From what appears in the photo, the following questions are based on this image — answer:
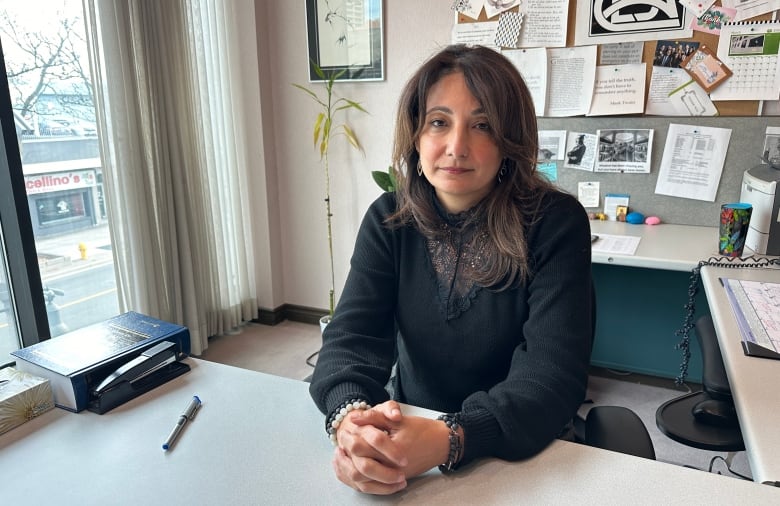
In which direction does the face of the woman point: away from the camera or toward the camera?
toward the camera

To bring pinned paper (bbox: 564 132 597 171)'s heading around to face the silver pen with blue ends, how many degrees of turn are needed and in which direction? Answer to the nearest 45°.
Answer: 0° — it already faces it

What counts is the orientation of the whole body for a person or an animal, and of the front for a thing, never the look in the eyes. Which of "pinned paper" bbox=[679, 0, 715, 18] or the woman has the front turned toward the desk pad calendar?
the pinned paper

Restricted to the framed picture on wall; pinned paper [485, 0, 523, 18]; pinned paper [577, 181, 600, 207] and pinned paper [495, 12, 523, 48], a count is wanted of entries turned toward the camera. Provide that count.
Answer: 4

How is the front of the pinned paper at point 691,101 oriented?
toward the camera

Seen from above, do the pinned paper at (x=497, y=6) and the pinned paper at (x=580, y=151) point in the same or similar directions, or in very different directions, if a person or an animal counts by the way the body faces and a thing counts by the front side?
same or similar directions

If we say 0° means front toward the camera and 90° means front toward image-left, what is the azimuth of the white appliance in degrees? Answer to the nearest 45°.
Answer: approximately 45°

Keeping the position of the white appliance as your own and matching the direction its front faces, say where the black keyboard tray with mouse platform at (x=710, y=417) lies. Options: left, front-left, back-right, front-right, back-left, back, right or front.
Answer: front-left

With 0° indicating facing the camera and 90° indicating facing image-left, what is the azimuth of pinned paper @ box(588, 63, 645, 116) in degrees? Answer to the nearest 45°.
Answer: approximately 0°

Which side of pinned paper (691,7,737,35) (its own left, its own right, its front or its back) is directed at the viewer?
front

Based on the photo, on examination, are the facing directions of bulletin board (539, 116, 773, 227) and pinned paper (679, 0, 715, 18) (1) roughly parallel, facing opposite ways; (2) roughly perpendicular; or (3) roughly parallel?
roughly parallel

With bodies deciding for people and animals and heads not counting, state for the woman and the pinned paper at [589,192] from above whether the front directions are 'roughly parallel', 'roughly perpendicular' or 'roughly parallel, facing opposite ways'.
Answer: roughly parallel

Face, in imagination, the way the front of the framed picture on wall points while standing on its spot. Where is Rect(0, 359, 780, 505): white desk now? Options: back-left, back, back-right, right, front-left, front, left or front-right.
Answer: front

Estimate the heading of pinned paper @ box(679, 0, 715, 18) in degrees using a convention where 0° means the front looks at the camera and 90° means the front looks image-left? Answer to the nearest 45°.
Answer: approximately 0°

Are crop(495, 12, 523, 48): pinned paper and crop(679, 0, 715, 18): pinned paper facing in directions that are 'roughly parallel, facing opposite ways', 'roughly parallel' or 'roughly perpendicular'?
roughly parallel

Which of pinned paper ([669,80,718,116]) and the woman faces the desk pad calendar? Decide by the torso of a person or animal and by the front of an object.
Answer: the pinned paper

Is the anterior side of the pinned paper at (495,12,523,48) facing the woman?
yes
